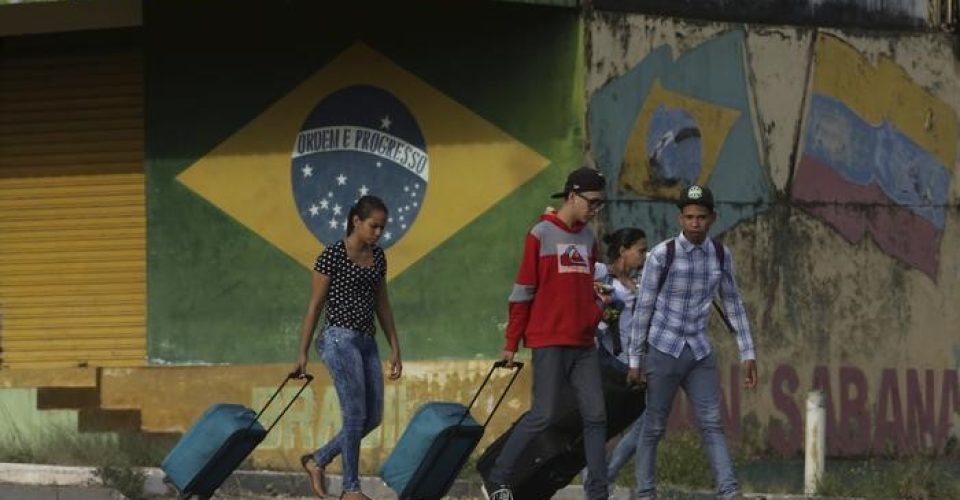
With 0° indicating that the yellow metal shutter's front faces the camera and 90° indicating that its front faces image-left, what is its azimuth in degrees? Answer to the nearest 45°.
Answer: approximately 0°

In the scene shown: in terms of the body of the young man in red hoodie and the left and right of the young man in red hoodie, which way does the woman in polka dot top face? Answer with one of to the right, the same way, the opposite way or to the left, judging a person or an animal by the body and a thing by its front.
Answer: the same way

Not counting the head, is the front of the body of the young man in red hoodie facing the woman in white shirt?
no

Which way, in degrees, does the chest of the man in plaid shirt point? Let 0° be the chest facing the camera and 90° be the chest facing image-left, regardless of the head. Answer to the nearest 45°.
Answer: approximately 0°

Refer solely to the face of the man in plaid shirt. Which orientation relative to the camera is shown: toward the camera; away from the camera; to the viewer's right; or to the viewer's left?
toward the camera

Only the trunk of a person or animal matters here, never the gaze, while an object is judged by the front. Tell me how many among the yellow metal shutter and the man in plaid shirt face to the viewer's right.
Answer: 0

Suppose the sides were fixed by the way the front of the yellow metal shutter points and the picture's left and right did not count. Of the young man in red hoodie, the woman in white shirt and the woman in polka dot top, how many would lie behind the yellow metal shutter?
0

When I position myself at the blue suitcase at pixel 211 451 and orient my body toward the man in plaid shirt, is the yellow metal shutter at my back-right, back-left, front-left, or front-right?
back-left

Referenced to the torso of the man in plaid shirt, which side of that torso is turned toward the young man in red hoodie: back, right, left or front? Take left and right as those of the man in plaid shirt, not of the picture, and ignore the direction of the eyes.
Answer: right
